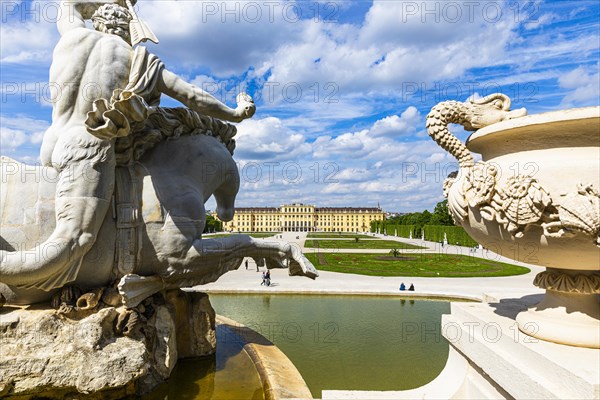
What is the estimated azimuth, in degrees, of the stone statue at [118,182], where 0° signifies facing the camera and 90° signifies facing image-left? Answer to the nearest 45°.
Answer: approximately 225°

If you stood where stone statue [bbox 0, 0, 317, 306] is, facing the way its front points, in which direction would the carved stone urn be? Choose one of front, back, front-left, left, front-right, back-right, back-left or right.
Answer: right
